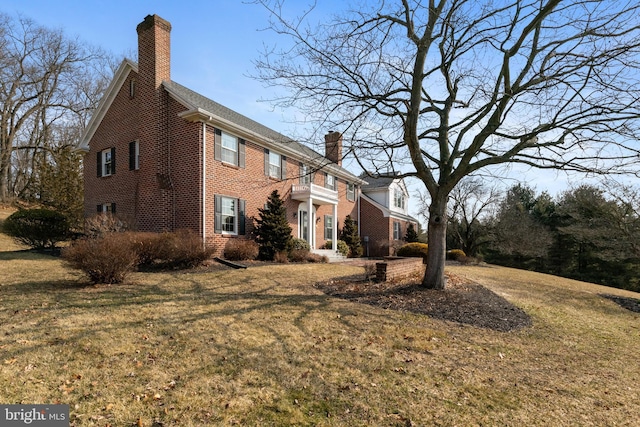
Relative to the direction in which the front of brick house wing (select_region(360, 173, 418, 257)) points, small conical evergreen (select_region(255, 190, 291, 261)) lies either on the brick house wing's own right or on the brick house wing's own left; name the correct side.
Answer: on the brick house wing's own right

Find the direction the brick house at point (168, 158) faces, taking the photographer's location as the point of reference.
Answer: facing the viewer and to the right of the viewer

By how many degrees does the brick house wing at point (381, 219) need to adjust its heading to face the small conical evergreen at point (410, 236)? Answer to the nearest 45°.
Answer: approximately 90° to its left

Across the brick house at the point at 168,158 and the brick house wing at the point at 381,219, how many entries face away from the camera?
0

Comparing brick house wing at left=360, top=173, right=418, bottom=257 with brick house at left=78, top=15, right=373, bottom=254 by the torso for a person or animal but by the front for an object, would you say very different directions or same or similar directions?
same or similar directions

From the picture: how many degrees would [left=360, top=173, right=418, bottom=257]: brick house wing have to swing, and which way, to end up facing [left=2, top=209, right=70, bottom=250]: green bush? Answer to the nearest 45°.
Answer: approximately 90° to its right

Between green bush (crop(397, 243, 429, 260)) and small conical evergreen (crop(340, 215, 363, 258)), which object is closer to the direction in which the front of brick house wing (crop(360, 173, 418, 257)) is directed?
the green bush
